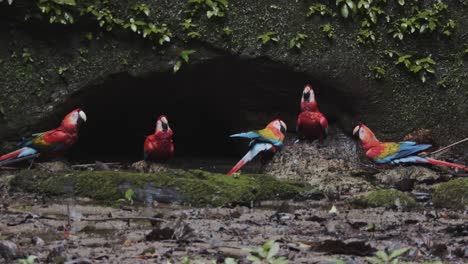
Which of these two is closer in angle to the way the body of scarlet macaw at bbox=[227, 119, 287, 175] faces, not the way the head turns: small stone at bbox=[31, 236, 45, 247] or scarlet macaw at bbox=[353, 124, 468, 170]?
the scarlet macaw

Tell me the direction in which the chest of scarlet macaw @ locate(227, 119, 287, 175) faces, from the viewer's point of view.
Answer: to the viewer's right

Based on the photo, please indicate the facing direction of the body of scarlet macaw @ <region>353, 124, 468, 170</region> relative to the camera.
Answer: to the viewer's left

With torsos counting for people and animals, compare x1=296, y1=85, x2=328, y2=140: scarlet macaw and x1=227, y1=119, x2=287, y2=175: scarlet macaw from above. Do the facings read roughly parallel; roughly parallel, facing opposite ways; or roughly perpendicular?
roughly perpendicular

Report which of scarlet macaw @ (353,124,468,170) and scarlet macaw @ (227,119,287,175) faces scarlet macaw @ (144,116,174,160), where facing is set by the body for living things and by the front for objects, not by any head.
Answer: scarlet macaw @ (353,124,468,170)

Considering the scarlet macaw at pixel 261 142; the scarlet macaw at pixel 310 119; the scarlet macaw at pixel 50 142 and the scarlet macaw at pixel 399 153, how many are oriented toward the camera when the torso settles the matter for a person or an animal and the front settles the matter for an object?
1

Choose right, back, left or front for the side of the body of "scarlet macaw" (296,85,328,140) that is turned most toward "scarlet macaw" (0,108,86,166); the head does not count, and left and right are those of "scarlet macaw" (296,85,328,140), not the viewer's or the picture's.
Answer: right

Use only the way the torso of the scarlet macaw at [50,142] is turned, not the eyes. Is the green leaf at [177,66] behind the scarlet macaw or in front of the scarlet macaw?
in front

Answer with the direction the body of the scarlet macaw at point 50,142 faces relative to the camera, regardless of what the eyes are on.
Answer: to the viewer's right

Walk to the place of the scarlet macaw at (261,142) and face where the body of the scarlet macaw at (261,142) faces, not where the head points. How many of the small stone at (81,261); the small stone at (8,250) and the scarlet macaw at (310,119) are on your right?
2

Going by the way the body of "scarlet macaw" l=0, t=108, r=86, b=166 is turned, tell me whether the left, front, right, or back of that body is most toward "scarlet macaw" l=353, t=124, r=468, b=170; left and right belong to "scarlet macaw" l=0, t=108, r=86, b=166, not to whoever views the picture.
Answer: front

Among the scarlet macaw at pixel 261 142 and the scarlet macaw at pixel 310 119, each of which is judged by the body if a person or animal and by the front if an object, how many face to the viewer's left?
0

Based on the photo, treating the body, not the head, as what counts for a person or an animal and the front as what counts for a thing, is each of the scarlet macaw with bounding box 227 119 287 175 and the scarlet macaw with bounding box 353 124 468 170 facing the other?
yes

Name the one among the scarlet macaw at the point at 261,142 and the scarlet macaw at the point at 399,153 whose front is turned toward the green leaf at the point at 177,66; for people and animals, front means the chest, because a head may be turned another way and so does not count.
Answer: the scarlet macaw at the point at 399,153

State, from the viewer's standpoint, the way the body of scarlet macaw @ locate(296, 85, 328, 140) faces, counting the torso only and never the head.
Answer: toward the camera

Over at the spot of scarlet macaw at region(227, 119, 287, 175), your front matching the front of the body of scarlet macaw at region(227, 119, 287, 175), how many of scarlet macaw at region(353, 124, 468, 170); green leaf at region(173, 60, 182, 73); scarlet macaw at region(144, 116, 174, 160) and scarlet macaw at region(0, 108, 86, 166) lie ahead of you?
1

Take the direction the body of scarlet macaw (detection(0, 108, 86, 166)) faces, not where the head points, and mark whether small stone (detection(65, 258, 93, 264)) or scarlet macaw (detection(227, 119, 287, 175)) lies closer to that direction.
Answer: the scarlet macaw

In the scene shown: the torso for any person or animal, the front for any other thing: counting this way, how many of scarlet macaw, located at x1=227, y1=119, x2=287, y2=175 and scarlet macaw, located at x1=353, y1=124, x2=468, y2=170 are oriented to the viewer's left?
1

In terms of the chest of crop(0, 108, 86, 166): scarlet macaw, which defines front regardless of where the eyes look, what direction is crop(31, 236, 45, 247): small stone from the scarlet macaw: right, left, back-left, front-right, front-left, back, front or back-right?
right

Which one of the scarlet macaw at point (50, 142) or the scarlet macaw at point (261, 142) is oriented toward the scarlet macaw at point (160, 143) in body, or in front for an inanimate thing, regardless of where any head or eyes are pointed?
the scarlet macaw at point (50, 142)

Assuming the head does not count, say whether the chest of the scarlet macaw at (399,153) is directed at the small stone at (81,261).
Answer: no
